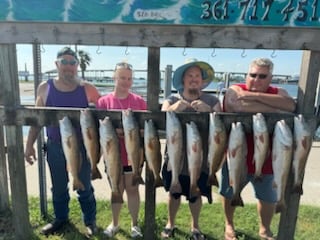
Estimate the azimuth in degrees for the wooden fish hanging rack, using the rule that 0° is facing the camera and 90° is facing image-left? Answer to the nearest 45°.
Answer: approximately 0°
